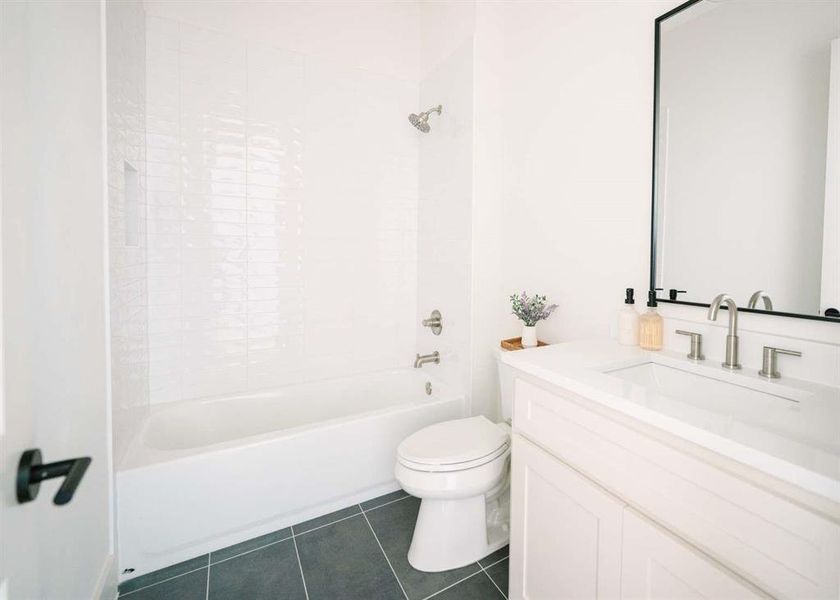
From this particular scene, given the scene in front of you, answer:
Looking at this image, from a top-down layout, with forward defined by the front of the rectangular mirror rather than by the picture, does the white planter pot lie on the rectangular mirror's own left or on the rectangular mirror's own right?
on the rectangular mirror's own right

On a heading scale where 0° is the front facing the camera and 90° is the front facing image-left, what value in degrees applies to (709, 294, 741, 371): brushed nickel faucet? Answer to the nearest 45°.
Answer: approximately 45°

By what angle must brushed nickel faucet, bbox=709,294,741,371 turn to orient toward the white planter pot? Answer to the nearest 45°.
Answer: approximately 45° to its right

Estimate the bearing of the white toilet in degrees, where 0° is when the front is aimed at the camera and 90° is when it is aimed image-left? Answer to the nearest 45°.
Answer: approximately 45°

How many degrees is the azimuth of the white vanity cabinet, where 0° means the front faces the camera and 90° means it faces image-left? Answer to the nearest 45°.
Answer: approximately 45°
